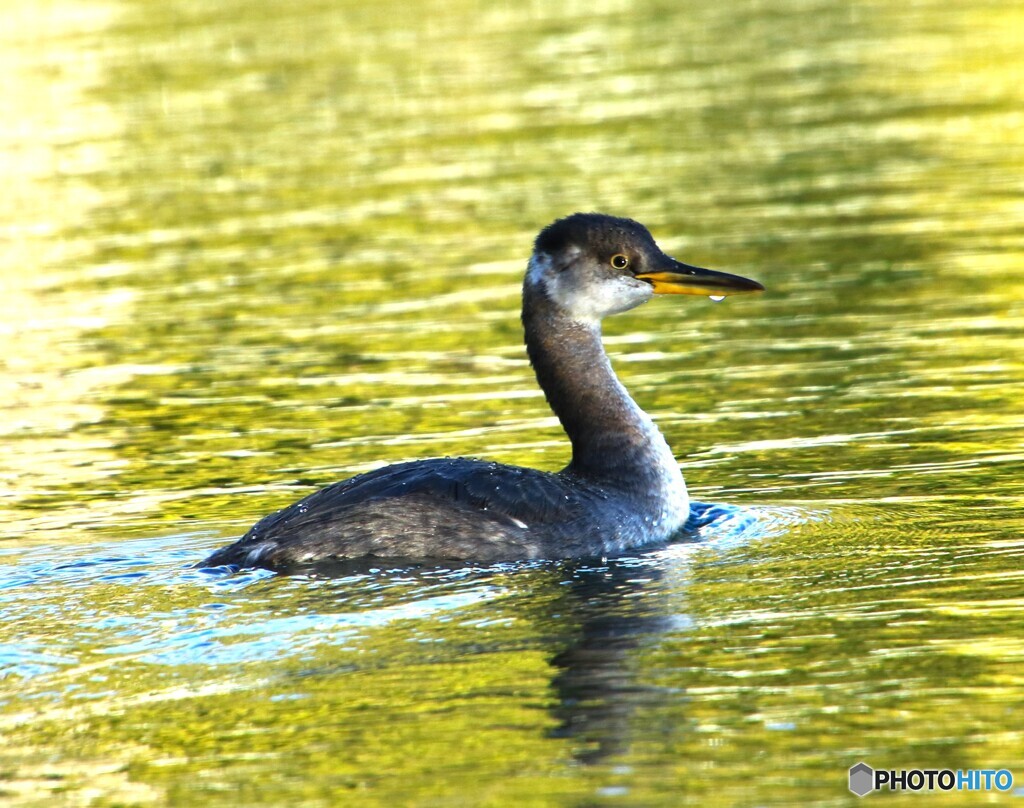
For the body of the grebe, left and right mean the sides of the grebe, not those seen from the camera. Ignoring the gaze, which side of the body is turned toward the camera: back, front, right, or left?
right
